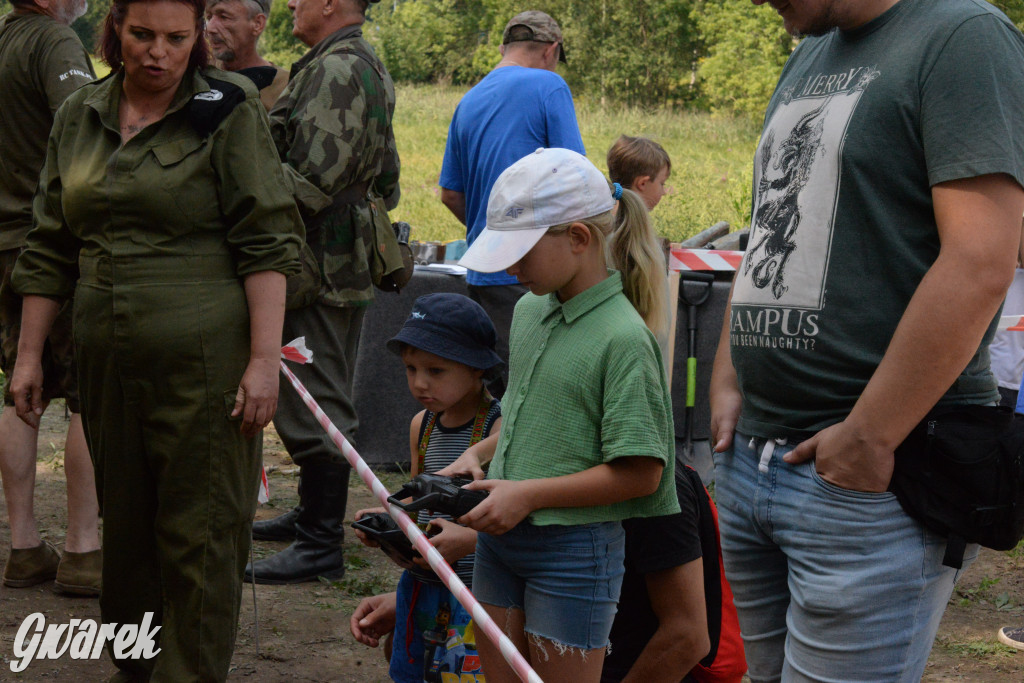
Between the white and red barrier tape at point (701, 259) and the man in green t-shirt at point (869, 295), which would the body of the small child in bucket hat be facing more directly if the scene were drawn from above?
the man in green t-shirt

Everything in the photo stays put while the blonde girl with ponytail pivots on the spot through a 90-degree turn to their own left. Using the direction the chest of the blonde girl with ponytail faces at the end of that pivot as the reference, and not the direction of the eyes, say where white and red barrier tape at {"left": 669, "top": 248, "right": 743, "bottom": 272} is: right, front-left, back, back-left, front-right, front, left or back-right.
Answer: back-left

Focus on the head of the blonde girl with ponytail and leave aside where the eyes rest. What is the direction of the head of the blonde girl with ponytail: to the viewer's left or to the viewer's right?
to the viewer's left

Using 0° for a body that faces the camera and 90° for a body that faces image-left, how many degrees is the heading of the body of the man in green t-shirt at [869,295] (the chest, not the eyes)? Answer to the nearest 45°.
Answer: approximately 45°

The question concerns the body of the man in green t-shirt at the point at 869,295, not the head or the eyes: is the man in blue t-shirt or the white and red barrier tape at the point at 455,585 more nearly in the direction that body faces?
the white and red barrier tape

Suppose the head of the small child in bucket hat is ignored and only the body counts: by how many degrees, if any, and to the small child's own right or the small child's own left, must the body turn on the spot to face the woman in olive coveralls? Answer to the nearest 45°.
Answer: approximately 45° to the small child's own right

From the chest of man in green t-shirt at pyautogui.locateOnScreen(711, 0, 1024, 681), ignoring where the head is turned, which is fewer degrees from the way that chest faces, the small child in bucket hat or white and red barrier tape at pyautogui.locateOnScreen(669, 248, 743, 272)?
the small child in bucket hat

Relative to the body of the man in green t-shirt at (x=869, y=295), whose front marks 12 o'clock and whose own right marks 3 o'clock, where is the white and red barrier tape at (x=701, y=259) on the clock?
The white and red barrier tape is roughly at 4 o'clock from the man in green t-shirt.

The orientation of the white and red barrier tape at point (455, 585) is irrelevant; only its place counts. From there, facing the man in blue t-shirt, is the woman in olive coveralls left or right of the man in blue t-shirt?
left
